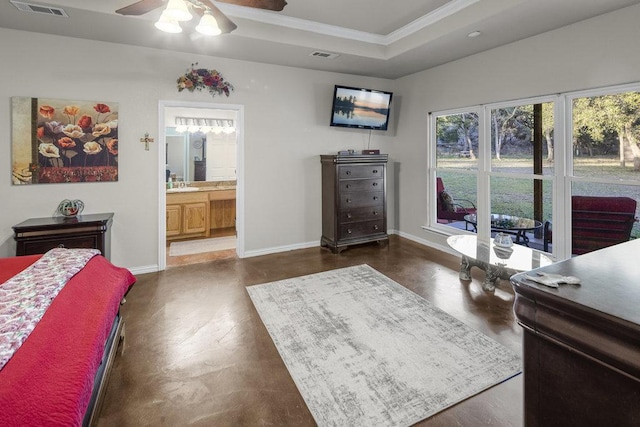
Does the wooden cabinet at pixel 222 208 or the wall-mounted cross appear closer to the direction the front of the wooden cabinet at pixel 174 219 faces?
the wall-mounted cross

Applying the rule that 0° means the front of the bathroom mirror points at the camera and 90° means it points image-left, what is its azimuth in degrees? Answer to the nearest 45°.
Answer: approximately 0°

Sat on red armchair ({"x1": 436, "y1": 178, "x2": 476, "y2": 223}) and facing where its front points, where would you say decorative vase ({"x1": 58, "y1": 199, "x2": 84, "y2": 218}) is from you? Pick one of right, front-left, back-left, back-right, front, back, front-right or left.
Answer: back-right

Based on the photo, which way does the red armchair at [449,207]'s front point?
to the viewer's right

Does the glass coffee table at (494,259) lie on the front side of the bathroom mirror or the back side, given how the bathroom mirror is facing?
on the front side
